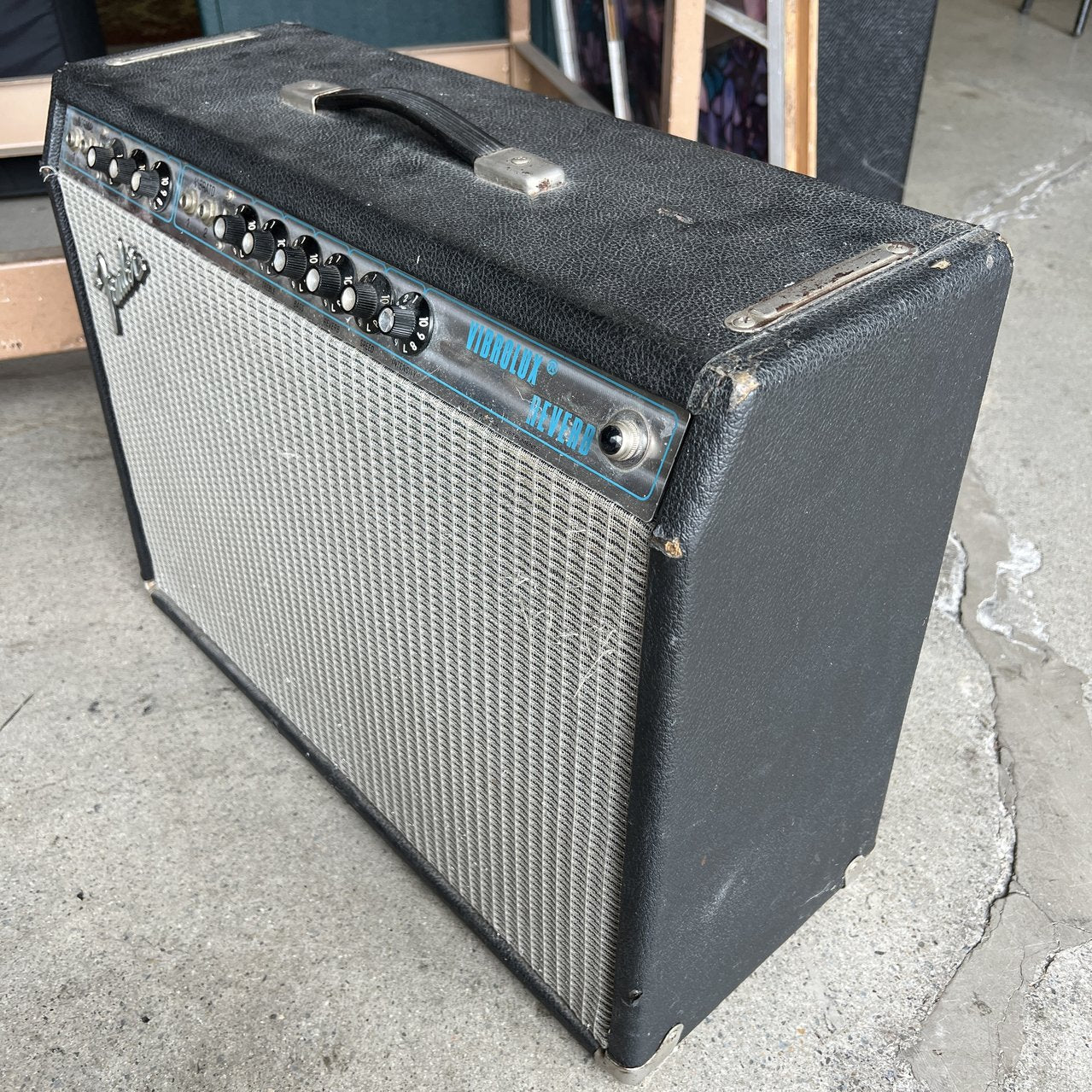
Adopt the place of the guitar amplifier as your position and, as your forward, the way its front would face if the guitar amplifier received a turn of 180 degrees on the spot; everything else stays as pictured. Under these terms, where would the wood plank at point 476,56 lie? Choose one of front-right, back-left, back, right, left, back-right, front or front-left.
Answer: front-left

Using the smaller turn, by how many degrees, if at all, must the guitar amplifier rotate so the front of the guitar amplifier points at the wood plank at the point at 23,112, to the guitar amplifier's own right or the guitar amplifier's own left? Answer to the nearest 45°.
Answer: approximately 90° to the guitar amplifier's own right

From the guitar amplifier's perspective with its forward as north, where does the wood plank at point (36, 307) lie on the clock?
The wood plank is roughly at 3 o'clock from the guitar amplifier.

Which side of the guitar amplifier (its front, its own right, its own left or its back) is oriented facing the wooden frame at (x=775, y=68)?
back

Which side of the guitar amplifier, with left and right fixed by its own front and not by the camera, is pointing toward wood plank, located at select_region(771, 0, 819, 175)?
back

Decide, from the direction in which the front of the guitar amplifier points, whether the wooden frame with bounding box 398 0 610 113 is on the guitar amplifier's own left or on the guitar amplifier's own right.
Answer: on the guitar amplifier's own right

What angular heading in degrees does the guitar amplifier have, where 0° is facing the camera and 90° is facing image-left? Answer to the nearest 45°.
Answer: approximately 45°

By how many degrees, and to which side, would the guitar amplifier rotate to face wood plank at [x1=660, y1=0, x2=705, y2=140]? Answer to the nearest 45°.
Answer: approximately 135° to its right
